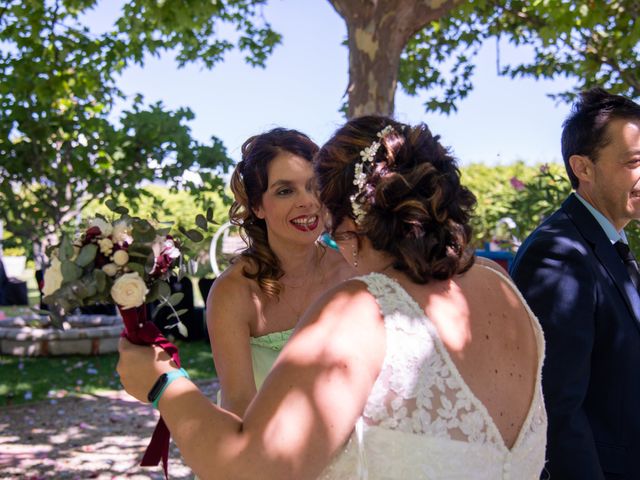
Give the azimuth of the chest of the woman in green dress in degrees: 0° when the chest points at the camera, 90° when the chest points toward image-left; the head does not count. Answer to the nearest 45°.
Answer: approximately 315°

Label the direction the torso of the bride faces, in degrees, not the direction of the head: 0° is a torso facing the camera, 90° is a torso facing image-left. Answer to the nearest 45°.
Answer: approximately 135°

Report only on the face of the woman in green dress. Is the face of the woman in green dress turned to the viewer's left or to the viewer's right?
to the viewer's right

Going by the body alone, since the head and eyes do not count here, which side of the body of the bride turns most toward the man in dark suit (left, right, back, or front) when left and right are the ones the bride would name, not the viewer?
right

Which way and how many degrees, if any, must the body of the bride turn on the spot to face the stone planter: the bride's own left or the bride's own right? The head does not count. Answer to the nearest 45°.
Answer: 0° — they already face it

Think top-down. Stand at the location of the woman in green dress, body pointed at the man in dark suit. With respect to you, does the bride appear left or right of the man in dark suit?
right

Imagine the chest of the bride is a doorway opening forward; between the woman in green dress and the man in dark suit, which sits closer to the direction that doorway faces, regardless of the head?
the woman in green dress

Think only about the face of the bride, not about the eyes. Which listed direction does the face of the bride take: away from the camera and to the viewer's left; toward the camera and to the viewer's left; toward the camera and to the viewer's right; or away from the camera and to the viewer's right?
away from the camera and to the viewer's left

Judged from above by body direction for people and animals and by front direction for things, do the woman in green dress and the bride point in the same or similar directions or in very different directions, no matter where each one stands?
very different directions
